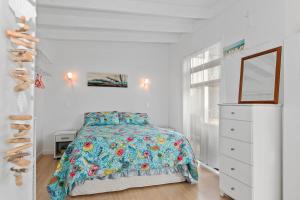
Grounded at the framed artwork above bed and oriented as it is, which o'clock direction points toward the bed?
The bed is roughly at 12 o'clock from the framed artwork above bed.

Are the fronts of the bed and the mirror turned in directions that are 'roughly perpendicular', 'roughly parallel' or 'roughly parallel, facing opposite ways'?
roughly perpendicular

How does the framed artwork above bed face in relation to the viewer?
toward the camera

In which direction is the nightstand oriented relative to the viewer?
toward the camera

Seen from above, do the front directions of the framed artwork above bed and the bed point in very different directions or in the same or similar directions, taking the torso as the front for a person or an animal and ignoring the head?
same or similar directions

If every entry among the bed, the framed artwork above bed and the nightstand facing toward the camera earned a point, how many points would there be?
3

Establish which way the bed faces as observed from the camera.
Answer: facing the viewer

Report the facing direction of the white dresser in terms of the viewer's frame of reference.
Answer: facing the viewer and to the left of the viewer

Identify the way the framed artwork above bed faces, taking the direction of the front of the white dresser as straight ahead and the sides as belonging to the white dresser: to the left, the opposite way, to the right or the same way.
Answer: to the left

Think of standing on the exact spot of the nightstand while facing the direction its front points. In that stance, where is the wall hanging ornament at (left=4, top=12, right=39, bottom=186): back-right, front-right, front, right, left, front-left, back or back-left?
front

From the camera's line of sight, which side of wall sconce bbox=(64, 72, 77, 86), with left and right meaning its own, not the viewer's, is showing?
front

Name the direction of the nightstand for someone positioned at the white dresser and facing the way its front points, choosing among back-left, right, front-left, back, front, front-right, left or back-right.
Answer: front-right

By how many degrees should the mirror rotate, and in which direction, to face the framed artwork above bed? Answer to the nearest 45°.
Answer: approximately 45° to its right

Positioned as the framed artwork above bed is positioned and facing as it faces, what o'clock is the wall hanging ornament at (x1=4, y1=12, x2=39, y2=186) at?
The wall hanging ornament is roughly at 12 o'clock from the framed artwork above bed.

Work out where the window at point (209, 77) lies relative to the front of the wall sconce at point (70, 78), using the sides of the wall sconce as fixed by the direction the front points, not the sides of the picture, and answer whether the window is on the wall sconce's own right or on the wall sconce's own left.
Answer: on the wall sconce's own left

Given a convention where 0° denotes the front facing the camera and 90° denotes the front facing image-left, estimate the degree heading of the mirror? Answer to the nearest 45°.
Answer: approximately 45°
